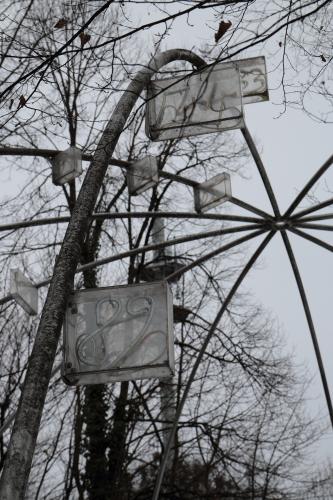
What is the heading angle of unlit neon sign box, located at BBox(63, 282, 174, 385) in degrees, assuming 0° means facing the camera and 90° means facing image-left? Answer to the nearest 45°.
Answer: approximately 0°
